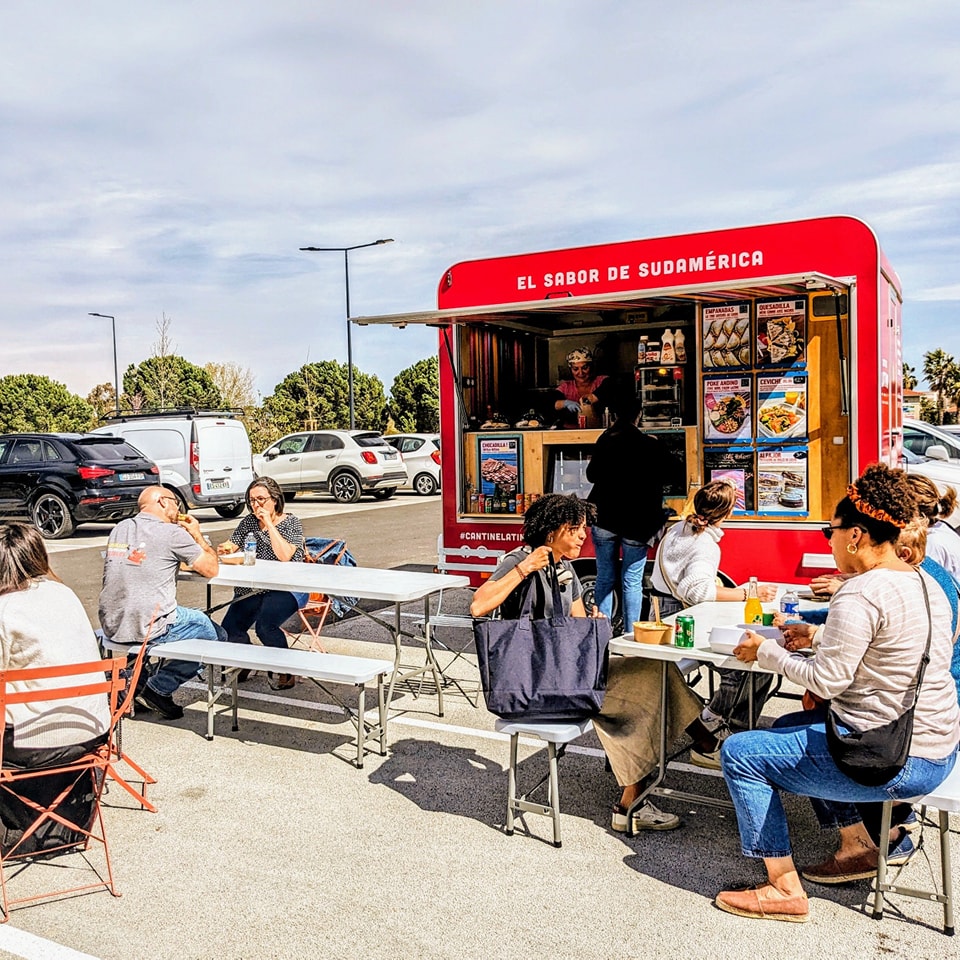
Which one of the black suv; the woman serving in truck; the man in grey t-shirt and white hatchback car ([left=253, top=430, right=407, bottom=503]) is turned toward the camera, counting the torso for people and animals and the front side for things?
the woman serving in truck

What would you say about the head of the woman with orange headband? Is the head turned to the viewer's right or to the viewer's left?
to the viewer's left

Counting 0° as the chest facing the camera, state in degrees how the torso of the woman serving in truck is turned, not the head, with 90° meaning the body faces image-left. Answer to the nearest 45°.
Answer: approximately 0°

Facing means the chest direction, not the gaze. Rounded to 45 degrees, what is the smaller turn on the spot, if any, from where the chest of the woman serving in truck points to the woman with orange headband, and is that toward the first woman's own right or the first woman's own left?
0° — they already face them

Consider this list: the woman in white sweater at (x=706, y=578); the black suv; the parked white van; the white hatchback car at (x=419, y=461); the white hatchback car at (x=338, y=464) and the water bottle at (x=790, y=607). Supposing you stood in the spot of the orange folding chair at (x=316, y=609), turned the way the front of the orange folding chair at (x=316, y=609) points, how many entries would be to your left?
2

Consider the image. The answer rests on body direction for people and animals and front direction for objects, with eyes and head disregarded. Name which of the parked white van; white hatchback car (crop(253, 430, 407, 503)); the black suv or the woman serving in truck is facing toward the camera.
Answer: the woman serving in truck

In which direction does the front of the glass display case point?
toward the camera

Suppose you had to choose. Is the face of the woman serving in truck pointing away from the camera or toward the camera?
toward the camera

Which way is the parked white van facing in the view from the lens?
facing away from the viewer and to the left of the viewer

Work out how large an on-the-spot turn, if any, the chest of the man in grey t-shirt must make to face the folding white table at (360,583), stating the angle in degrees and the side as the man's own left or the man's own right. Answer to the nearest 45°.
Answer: approximately 45° to the man's own right

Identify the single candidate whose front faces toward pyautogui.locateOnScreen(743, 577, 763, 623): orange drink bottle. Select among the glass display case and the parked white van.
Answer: the glass display case

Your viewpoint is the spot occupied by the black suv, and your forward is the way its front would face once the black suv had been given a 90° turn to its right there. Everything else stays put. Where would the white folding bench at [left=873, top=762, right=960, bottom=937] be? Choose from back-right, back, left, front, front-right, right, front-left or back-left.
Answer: back-right
